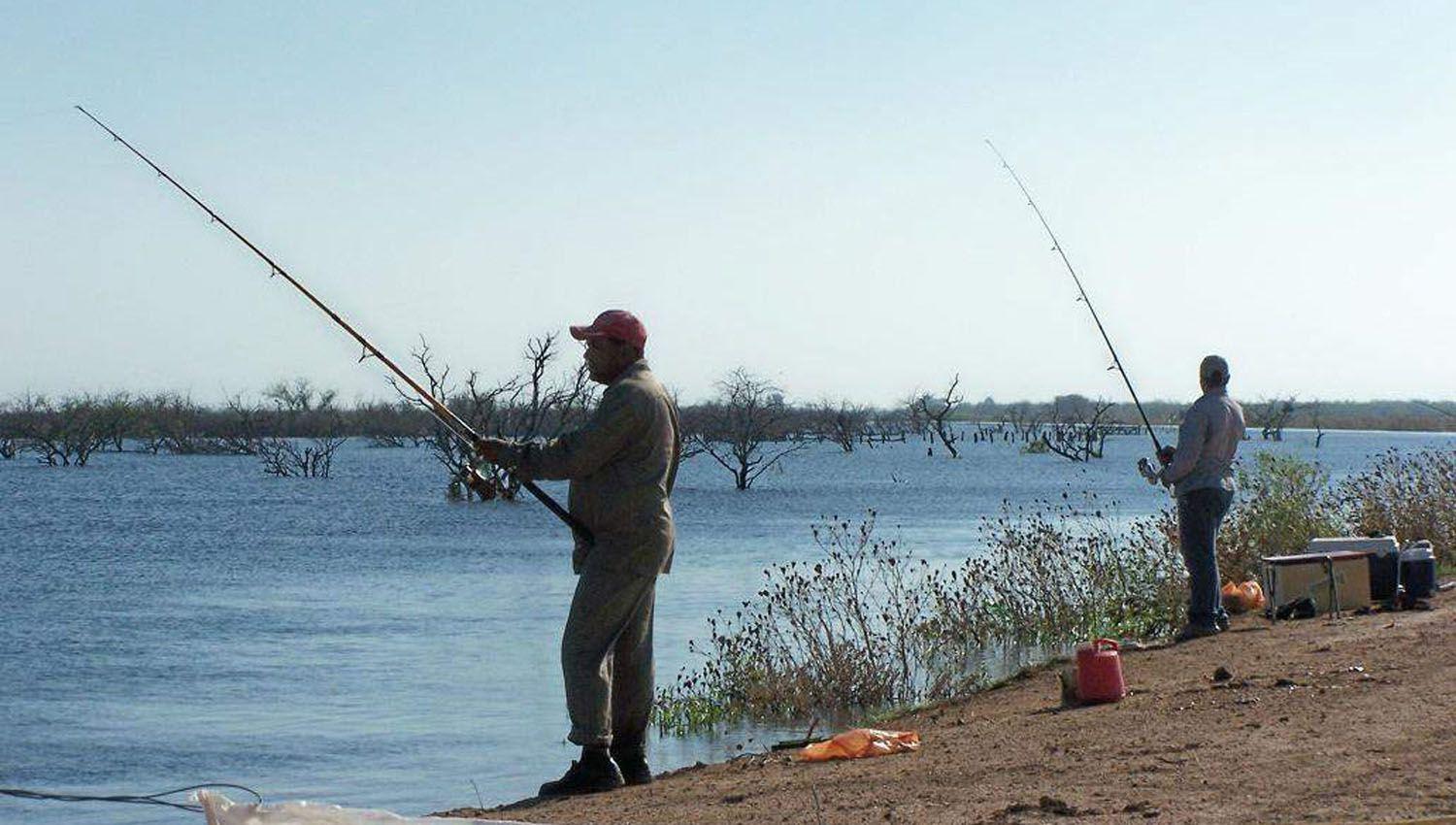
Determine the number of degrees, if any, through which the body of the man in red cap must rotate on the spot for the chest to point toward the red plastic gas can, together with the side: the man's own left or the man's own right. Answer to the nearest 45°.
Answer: approximately 135° to the man's own right

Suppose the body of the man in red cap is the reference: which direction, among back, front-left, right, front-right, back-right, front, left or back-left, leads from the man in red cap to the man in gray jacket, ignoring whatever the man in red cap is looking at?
back-right

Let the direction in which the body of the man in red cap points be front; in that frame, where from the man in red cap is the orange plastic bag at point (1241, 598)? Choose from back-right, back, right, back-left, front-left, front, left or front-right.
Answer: back-right

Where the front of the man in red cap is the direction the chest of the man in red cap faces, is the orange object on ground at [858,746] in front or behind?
behind

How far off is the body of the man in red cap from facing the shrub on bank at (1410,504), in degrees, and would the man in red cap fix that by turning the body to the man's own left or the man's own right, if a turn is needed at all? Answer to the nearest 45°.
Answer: approximately 135° to the man's own right

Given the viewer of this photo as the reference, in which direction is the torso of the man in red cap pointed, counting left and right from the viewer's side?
facing to the left of the viewer

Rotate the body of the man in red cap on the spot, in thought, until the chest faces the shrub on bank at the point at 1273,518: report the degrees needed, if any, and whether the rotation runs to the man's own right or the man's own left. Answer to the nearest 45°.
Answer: approximately 135° to the man's own right

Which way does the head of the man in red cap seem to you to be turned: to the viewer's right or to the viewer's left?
to the viewer's left

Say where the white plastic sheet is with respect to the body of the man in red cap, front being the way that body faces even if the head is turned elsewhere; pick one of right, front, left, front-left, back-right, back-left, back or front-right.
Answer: front-left
